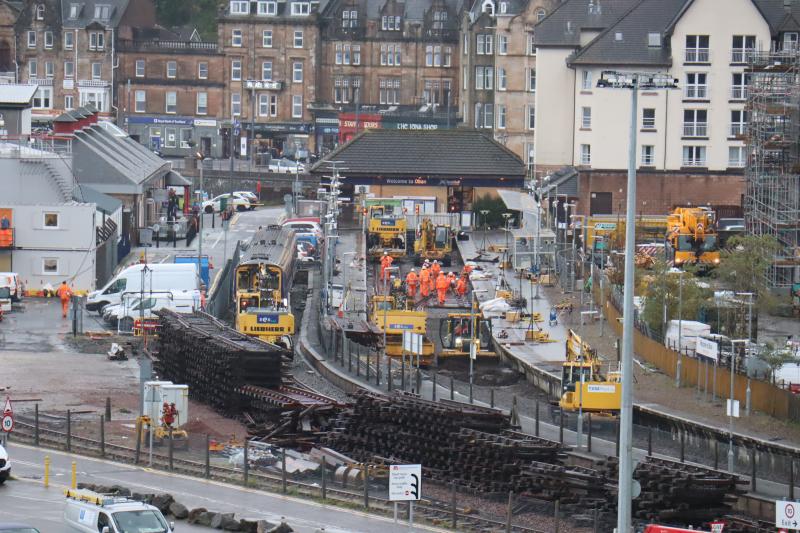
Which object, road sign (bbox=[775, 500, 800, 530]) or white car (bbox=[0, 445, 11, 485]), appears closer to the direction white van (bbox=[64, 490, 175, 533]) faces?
the road sign

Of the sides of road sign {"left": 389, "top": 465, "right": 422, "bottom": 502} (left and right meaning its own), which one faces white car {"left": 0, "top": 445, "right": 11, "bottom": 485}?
right

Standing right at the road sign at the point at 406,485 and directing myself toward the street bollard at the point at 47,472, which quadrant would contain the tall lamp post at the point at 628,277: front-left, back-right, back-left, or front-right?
back-left

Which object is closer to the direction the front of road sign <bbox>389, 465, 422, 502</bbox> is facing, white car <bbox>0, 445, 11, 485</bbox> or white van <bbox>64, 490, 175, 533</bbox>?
the white van

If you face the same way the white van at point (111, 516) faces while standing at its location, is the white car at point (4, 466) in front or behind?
behind

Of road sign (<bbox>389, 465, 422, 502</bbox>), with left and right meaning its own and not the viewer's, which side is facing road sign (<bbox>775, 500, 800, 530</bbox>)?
left

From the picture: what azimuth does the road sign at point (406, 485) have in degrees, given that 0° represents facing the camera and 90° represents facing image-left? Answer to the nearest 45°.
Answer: approximately 0°
